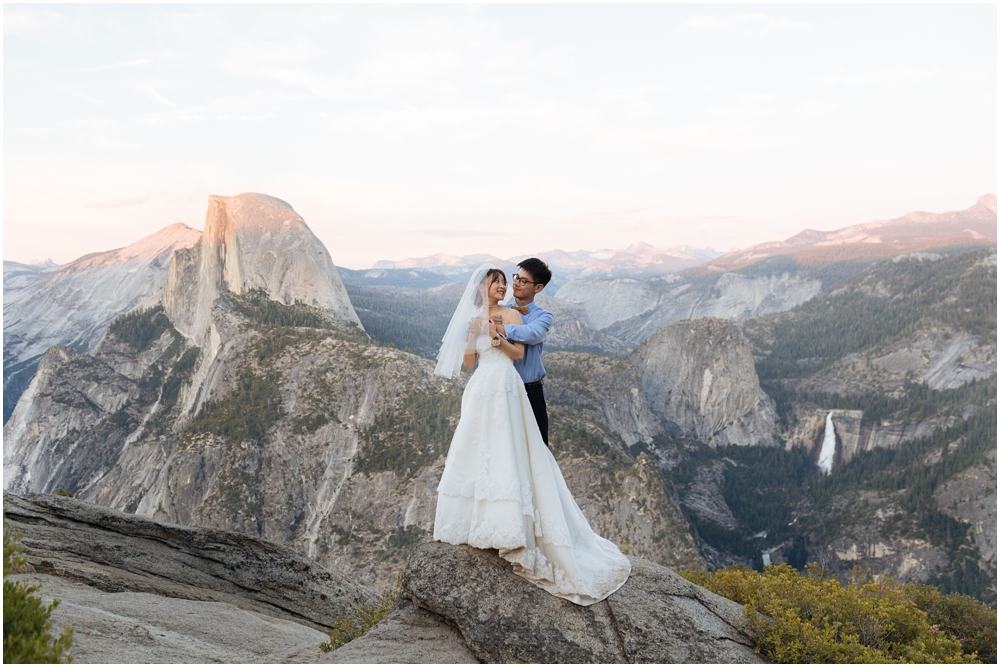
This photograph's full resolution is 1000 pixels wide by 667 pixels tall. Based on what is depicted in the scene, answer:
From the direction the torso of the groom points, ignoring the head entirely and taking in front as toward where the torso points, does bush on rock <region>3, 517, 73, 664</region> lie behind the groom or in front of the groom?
in front

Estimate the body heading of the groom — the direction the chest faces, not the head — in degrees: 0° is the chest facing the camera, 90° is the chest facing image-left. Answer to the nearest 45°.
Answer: approximately 45°
